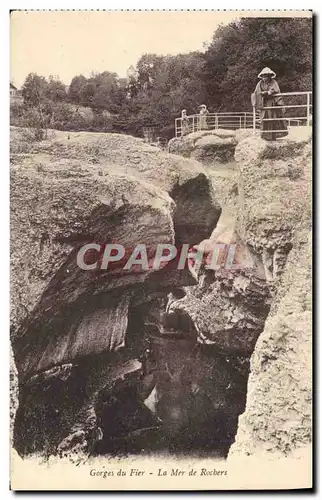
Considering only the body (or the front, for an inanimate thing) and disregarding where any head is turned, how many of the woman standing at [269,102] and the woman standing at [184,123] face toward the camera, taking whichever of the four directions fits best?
2

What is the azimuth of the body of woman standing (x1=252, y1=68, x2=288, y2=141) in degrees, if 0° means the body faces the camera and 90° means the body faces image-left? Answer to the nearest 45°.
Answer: approximately 0°

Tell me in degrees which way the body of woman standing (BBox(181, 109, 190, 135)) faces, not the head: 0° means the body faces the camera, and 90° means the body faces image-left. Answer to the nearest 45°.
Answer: approximately 0°

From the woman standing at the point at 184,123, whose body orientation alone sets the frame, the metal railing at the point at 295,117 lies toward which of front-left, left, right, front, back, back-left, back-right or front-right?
left
